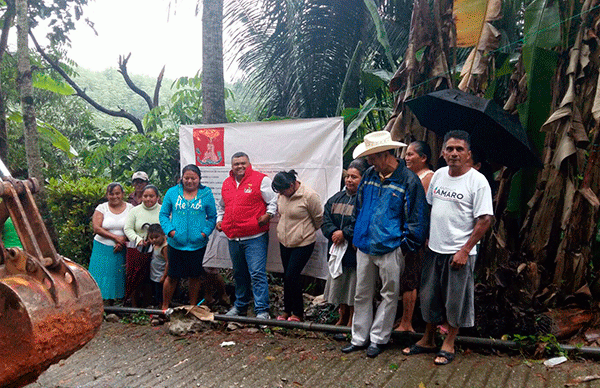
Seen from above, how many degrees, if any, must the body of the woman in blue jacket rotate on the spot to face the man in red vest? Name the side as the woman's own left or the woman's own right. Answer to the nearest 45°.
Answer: approximately 45° to the woman's own left

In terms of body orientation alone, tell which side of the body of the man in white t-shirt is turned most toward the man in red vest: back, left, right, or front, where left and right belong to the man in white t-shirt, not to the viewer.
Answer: right

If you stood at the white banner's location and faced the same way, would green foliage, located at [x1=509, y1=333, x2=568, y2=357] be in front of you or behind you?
in front

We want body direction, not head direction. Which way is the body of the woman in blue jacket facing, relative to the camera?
toward the camera

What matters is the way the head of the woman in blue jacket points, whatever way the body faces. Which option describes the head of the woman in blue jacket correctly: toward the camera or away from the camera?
toward the camera

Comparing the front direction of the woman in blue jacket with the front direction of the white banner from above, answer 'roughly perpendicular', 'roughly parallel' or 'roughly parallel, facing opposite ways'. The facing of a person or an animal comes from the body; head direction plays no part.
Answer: roughly parallel

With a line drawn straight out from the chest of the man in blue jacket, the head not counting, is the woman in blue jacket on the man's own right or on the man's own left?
on the man's own right

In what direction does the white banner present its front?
toward the camera

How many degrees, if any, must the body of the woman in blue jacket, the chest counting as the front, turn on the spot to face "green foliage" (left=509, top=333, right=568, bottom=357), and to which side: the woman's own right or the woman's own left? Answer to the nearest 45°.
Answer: approximately 45° to the woman's own left

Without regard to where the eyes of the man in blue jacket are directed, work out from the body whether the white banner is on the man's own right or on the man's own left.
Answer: on the man's own right

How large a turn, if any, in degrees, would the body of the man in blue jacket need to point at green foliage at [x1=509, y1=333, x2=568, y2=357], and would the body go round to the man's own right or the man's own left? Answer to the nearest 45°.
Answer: approximately 135° to the man's own left

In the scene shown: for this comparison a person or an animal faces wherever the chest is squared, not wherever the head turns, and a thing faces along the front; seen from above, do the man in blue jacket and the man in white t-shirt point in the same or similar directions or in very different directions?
same or similar directions
